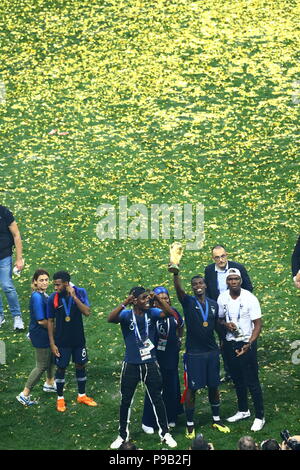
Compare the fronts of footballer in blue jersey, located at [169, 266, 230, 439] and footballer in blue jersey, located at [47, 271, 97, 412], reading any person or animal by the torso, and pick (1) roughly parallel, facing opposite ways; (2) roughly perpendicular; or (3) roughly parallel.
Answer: roughly parallel

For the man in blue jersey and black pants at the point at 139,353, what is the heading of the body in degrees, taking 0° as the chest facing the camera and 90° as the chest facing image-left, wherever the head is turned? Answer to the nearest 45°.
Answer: approximately 0°

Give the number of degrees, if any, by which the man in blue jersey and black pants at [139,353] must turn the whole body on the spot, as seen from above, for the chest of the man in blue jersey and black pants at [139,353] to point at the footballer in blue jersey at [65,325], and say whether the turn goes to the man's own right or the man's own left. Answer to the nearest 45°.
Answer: approximately 135° to the man's own right

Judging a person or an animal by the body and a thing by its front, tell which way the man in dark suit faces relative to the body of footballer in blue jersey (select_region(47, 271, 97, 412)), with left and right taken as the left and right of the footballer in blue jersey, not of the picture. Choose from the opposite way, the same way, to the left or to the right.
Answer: the same way

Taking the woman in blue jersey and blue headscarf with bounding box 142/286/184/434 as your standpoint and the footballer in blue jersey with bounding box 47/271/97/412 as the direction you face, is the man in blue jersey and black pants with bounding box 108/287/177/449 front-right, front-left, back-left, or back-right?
front-left

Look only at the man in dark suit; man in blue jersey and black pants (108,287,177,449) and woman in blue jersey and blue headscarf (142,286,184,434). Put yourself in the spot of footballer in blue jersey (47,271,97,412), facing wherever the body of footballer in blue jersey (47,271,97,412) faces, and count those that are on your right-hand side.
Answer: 0

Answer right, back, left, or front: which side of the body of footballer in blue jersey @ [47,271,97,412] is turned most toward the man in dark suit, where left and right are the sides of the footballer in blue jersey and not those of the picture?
left

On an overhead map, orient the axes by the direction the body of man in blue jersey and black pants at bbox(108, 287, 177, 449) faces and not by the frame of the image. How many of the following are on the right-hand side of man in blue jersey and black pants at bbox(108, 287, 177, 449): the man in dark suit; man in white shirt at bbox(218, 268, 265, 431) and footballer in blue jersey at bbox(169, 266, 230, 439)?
0

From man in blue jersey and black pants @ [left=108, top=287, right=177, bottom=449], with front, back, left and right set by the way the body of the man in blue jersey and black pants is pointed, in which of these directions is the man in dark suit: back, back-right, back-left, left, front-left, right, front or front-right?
back-left

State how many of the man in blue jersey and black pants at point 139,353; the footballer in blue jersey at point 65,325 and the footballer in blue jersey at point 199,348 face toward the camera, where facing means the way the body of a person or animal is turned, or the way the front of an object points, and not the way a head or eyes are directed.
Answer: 3

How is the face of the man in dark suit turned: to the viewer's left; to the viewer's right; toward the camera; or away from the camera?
toward the camera

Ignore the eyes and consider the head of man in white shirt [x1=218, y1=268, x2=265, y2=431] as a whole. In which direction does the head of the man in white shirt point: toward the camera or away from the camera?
toward the camera

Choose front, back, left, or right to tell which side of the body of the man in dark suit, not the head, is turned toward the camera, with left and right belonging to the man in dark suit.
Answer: front

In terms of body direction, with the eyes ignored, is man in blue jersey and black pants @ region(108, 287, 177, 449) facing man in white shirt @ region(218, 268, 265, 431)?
no

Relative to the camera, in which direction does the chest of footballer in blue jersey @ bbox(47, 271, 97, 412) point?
toward the camera

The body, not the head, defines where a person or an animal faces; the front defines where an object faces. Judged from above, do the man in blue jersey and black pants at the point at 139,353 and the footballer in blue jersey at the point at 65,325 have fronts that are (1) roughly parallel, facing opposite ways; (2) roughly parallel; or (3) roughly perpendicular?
roughly parallel

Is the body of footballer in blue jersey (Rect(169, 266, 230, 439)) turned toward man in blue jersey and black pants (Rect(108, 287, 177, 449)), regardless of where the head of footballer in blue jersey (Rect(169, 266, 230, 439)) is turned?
no
